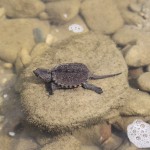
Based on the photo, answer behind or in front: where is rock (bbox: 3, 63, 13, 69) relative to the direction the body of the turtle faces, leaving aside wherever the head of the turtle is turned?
in front

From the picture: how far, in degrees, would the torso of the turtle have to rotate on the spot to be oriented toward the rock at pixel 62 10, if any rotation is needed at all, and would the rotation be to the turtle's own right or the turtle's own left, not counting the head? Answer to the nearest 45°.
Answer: approximately 90° to the turtle's own right

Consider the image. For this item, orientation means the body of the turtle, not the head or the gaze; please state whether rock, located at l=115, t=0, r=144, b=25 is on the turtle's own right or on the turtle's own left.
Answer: on the turtle's own right

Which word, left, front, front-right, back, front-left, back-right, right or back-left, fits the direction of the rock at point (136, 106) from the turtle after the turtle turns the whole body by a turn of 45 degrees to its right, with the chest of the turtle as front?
back-right

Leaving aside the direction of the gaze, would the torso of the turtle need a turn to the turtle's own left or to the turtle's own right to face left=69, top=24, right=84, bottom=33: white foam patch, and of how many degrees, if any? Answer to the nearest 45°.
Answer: approximately 90° to the turtle's own right

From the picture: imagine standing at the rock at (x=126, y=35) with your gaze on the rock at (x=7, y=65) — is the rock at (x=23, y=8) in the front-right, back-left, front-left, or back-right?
front-right

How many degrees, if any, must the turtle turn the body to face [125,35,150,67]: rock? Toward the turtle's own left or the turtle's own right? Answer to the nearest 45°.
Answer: approximately 135° to the turtle's own right

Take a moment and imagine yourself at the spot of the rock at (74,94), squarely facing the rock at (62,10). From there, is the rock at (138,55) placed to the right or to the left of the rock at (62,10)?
right

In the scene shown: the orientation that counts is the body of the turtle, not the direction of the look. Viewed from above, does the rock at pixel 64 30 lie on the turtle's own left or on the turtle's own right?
on the turtle's own right

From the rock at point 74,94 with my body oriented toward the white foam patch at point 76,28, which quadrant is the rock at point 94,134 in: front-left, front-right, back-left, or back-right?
back-right

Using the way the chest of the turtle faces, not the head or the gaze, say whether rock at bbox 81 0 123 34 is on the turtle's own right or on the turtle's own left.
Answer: on the turtle's own right

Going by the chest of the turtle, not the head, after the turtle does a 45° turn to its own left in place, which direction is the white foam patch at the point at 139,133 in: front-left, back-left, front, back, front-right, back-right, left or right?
back-left

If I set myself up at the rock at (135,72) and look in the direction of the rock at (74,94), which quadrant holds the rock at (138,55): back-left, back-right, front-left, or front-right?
back-right

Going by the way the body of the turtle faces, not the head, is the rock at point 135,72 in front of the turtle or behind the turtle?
behind

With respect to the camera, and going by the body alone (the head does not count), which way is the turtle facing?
to the viewer's left
